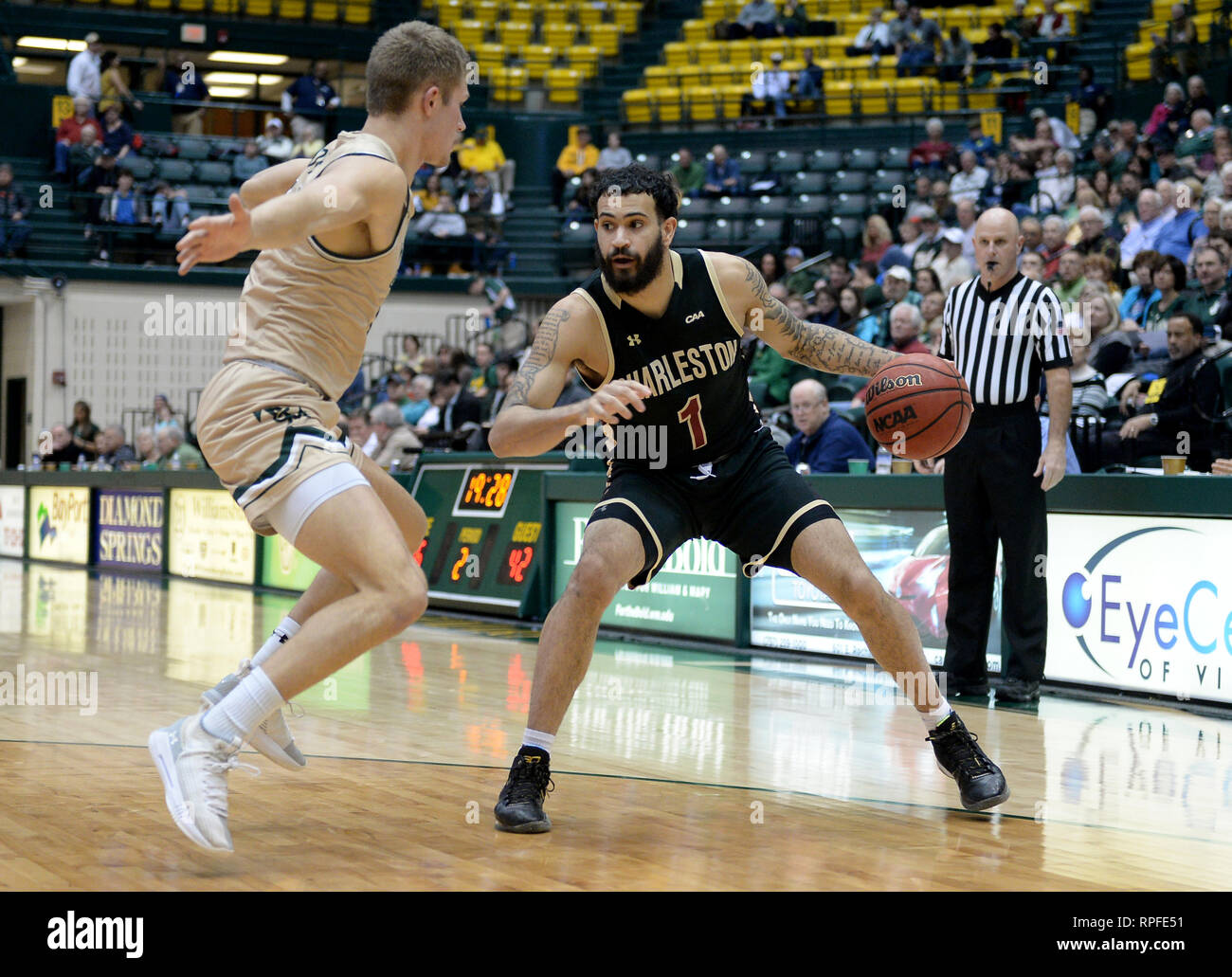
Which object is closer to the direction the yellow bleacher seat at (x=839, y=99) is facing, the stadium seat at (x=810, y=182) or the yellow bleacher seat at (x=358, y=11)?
the stadium seat

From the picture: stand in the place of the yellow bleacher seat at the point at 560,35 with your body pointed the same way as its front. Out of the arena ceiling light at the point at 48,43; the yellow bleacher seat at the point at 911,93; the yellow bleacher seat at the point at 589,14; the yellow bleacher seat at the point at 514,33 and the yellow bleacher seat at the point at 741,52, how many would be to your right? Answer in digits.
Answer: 2

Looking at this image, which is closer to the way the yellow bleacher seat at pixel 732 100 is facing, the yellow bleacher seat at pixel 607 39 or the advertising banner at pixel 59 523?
the advertising banner

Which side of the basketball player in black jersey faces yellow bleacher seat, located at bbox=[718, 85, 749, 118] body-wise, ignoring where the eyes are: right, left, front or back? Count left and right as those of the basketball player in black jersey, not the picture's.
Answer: back

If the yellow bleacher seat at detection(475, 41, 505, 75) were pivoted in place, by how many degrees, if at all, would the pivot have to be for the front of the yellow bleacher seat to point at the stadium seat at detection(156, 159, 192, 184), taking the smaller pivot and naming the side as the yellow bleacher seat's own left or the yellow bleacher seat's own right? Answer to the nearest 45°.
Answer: approximately 45° to the yellow bleacher seat's own right

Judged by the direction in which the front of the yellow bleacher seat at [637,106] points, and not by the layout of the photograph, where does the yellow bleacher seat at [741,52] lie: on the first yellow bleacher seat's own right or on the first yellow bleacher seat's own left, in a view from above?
on the first yellow bleacher seat's own left
